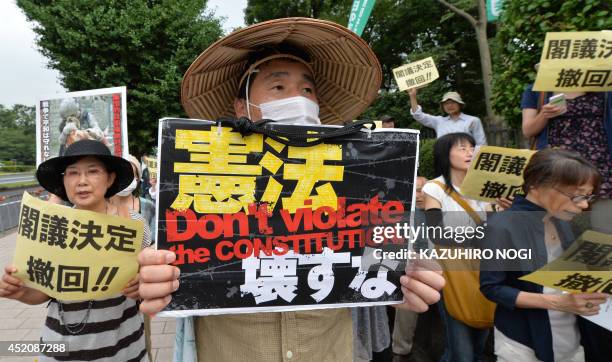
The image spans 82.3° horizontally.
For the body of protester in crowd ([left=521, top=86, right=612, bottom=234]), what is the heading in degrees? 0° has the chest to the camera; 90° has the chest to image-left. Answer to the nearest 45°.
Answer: approximately 0°

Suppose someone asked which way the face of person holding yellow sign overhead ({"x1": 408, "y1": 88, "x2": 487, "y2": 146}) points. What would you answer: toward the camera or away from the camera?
toward the camera

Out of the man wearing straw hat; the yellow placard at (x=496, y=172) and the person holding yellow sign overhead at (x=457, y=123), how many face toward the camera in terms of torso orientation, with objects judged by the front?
3

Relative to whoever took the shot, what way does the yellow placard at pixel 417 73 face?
facing the viewer

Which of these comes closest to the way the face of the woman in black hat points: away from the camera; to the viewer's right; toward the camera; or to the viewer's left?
toward the camera

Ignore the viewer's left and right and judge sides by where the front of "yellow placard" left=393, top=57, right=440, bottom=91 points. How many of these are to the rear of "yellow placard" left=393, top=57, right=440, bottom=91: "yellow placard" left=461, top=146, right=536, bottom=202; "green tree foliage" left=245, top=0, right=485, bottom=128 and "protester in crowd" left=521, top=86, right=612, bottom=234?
1

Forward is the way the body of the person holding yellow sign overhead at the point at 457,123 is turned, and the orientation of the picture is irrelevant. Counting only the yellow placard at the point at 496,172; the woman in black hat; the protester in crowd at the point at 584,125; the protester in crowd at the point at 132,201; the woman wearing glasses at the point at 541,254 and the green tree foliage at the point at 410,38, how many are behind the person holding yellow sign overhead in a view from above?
1

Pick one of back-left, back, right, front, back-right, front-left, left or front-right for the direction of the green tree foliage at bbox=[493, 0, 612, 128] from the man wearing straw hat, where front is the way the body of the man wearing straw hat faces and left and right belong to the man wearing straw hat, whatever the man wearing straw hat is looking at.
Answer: back-left

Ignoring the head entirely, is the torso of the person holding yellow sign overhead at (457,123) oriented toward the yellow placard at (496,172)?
yes

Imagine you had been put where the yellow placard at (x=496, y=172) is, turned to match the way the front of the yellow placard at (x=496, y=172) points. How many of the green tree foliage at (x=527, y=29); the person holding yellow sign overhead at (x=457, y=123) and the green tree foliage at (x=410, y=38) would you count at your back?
3

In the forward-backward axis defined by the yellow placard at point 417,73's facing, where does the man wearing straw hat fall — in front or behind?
in front

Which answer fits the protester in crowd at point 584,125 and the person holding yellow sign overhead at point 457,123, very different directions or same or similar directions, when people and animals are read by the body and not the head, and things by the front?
same or similar directions

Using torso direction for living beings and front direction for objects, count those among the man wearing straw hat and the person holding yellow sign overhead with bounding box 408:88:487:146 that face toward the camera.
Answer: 2

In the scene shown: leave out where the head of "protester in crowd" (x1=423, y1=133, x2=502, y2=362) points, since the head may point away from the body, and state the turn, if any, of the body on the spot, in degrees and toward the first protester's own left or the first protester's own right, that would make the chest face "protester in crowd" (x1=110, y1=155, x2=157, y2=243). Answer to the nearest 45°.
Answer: approximately 135° to the first protester's own right

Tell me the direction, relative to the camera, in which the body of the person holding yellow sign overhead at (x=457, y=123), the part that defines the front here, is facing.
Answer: toward the camera

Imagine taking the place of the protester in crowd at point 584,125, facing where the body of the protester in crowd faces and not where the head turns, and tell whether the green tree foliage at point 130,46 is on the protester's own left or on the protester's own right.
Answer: on the protester's own right
